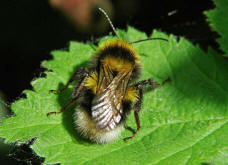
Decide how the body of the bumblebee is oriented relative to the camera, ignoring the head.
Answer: away from the camera

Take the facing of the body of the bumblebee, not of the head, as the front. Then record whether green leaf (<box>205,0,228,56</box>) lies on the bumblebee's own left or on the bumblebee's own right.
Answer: on the bumblebee's own right
